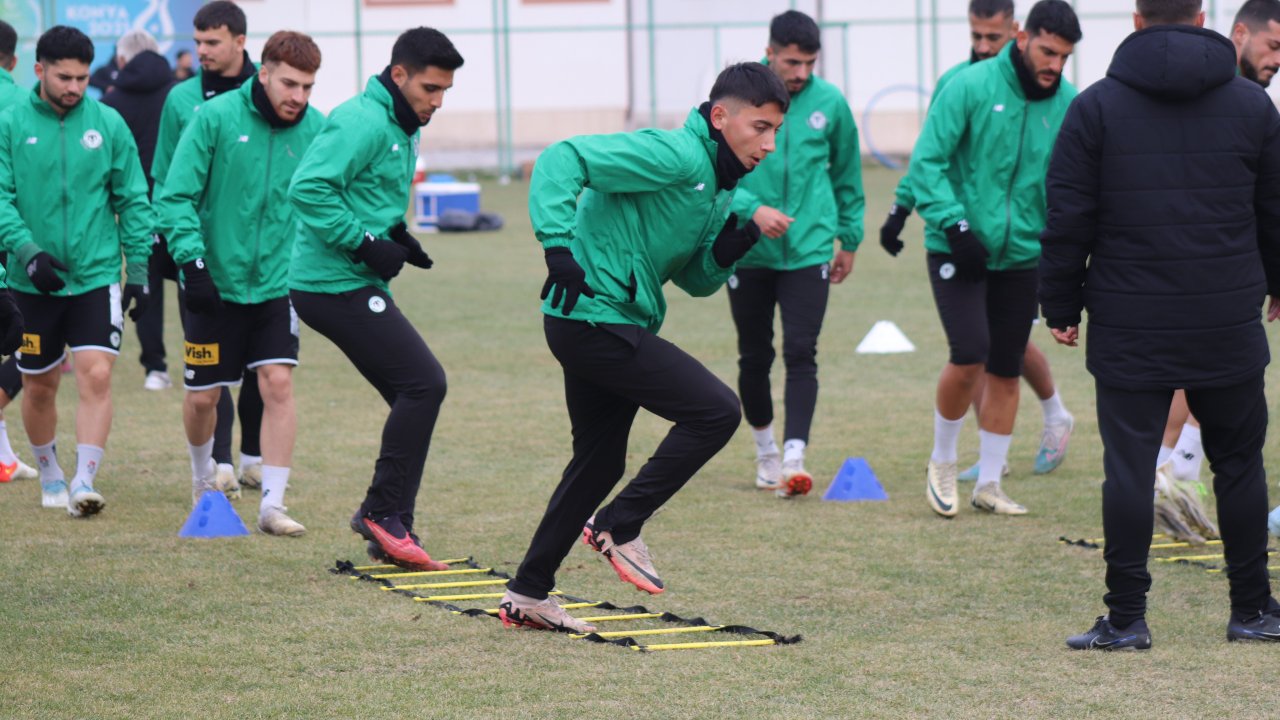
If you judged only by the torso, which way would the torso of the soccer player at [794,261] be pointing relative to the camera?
toward the camera

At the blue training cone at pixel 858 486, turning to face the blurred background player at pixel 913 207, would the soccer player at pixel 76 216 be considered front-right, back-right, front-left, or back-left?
back-left

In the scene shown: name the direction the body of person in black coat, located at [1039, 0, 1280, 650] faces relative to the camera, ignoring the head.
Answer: away from the camera

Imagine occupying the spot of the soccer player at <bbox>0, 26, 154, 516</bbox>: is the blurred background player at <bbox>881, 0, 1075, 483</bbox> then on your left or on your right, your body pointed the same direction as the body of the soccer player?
on your left

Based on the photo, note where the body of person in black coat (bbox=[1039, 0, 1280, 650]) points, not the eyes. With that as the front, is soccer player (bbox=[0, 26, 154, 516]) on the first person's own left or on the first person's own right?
on the first person's own left

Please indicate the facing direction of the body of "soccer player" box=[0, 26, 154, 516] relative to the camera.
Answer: toward the camera

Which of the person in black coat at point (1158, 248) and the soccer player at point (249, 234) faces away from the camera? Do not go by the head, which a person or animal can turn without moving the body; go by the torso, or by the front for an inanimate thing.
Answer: the person in black coat

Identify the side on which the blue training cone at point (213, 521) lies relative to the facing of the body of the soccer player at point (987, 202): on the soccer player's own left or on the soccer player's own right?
on the soccer player's own right

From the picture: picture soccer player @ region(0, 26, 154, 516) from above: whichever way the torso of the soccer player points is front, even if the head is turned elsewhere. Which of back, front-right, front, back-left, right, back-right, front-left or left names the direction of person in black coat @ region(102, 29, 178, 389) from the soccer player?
back

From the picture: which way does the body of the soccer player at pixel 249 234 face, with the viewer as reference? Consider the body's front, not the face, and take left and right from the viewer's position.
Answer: facing the viewer and to the right of the viewer

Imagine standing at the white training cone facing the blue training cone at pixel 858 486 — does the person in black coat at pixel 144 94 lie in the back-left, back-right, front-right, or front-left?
front-right

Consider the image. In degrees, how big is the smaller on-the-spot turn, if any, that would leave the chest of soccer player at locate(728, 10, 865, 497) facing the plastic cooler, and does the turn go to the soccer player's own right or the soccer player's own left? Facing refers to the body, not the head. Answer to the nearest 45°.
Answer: approximately 180°

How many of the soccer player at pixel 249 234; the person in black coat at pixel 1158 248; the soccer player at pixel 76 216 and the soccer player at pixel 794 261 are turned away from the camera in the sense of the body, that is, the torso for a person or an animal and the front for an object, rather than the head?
1

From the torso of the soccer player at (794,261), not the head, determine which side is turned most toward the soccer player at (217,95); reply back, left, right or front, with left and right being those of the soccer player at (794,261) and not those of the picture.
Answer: right

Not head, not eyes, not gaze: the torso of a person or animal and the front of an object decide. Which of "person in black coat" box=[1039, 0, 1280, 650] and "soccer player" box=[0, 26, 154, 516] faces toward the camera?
the soccer player

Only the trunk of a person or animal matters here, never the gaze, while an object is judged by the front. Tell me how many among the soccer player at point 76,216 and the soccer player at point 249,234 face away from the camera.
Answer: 0

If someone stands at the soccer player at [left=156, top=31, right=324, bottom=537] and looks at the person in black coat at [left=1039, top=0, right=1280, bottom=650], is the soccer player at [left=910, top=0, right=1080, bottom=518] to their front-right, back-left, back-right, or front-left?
front-left
